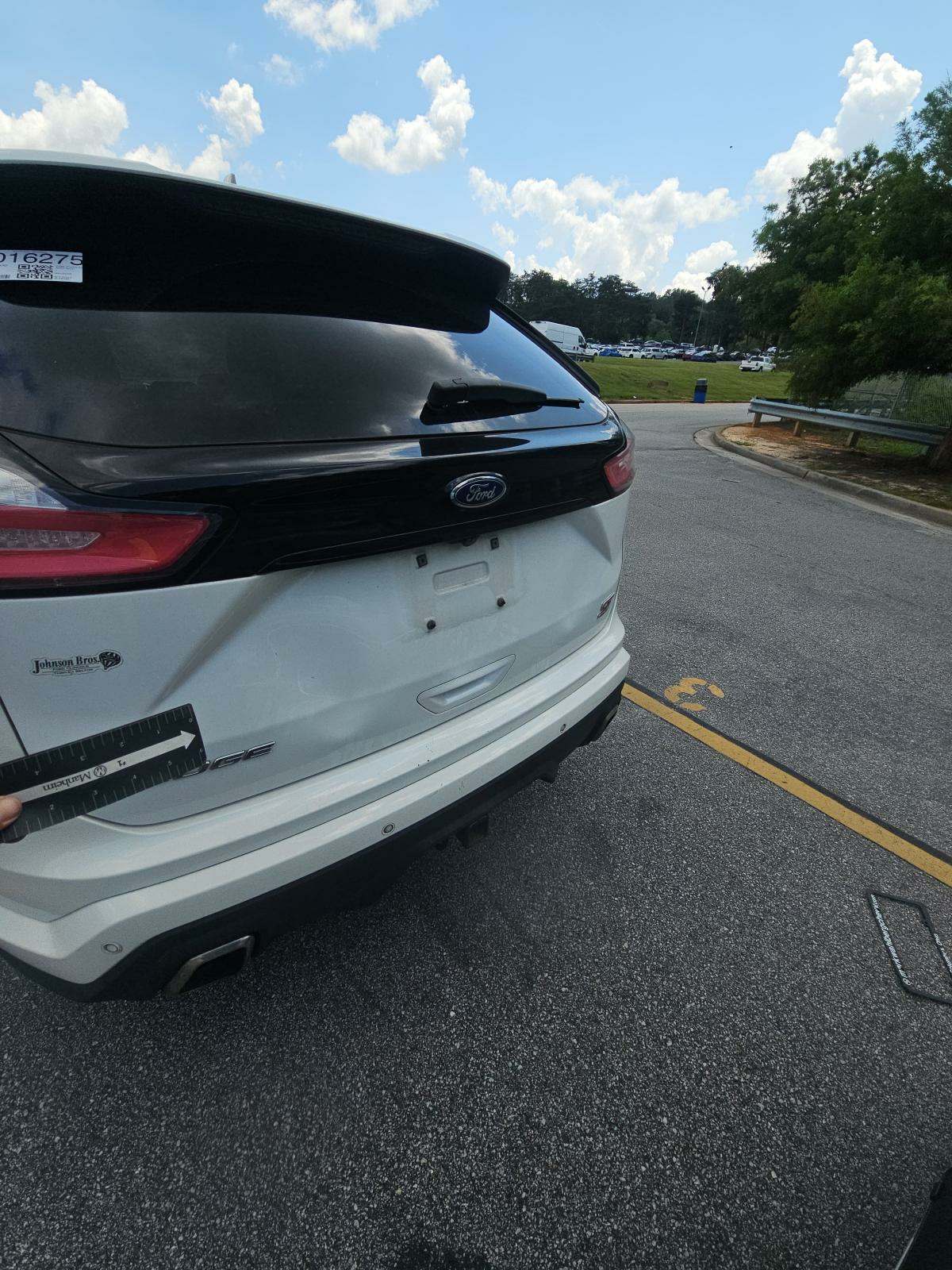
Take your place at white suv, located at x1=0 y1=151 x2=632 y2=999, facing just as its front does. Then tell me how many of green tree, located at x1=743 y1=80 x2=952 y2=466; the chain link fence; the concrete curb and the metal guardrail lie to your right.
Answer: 4

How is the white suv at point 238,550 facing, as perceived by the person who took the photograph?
facing away from the viewer and to the left of the viewer

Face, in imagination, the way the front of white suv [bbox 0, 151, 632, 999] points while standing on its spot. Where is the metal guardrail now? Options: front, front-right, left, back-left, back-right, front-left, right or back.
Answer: right

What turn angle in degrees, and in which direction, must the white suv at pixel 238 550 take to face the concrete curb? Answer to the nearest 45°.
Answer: approximately 90° to its right

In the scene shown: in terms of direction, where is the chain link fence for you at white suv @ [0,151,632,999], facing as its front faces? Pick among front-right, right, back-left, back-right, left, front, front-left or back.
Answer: right

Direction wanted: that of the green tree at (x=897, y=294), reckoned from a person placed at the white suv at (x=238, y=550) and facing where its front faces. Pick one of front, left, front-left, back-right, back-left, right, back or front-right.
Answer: right
